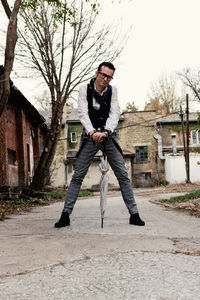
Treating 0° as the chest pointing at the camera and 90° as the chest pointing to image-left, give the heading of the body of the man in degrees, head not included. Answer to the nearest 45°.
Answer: approximately 0°

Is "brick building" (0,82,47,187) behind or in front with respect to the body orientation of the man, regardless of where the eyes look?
behind
